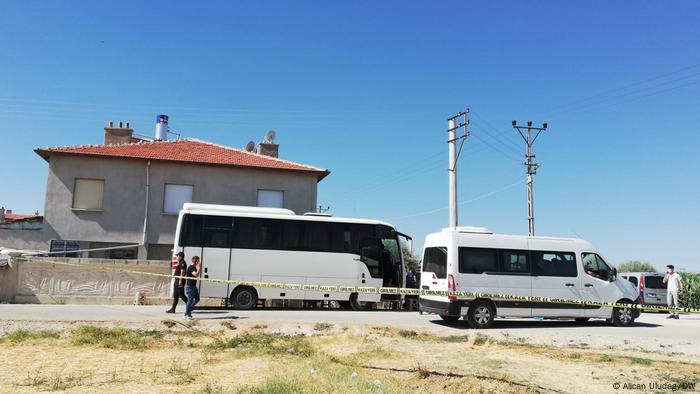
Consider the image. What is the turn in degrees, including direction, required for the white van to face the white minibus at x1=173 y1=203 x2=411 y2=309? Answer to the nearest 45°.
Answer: approximately 135° to its left

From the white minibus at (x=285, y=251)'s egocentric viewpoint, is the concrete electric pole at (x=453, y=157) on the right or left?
on its left

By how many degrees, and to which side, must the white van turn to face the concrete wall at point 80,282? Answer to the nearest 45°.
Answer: approximately 135° to its left

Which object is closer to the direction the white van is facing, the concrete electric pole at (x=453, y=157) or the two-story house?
the concrete electric pole

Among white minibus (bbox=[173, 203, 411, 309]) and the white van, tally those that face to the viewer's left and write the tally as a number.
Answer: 0

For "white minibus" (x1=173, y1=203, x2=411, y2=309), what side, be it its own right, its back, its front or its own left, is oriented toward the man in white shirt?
front

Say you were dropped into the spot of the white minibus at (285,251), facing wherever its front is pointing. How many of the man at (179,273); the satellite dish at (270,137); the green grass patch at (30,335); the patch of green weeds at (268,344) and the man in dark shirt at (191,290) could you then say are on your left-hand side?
1

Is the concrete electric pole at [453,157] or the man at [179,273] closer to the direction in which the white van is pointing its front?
the concrete electric pole

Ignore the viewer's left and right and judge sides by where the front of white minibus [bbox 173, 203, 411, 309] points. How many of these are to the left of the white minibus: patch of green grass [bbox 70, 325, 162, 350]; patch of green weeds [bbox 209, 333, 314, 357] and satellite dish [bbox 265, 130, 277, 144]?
1

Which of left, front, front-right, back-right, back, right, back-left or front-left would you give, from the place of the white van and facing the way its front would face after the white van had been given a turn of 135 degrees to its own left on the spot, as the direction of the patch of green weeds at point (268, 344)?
front-left

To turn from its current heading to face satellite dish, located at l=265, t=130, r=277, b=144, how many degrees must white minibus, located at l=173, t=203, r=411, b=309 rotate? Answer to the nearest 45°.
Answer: approximately 90° to its left

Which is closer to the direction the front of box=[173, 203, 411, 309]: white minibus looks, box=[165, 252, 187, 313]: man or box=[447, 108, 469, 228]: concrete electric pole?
the concrete electric pole

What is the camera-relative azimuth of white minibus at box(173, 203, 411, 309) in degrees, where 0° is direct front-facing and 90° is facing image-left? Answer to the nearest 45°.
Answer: approximately 270°

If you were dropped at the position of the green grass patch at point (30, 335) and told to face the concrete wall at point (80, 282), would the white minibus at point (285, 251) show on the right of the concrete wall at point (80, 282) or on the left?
right

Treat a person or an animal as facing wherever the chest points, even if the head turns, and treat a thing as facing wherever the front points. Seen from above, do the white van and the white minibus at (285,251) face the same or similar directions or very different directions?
same or similar directions

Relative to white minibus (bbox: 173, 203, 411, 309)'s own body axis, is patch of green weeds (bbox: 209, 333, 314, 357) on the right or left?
on its right

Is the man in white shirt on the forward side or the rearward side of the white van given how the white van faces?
on the forward side

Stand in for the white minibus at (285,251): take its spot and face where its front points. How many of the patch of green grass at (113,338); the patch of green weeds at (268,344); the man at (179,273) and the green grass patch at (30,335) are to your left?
0

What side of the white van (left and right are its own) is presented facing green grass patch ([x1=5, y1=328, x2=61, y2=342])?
back

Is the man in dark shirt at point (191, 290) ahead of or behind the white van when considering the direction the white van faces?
behind

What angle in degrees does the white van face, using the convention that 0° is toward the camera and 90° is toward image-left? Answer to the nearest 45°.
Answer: approximately 225°
